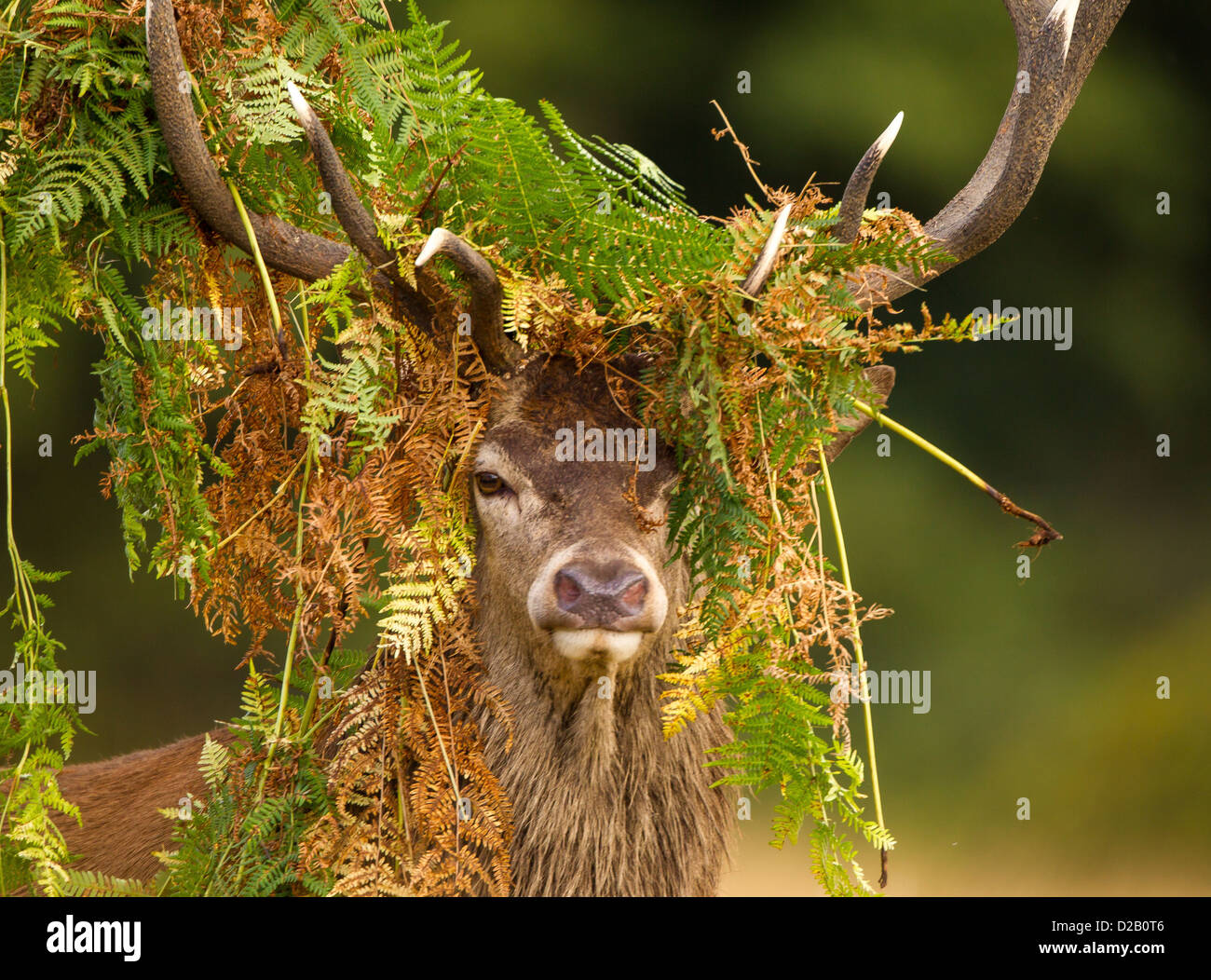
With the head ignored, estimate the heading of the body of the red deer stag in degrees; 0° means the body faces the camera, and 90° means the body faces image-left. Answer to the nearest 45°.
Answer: approximately 315°
